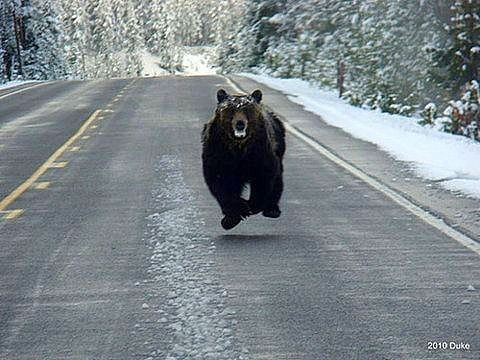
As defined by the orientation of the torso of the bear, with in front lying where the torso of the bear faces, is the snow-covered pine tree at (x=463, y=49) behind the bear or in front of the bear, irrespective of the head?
behind

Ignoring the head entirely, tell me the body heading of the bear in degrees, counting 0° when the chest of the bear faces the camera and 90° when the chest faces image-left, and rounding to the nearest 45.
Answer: approximately 0°
